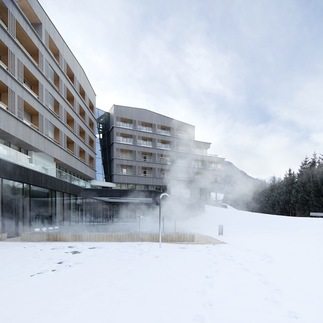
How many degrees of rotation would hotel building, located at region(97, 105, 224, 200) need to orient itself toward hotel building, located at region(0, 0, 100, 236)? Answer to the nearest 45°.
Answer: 0° — it already faces it

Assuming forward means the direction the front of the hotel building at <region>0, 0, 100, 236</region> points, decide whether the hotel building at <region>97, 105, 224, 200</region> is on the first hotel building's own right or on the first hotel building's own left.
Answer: on the first hotel building's own left

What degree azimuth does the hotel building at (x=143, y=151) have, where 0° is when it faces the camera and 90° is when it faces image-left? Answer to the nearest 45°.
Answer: approximately 0°

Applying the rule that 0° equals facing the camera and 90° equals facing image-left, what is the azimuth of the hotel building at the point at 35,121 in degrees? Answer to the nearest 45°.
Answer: approximately 315°
